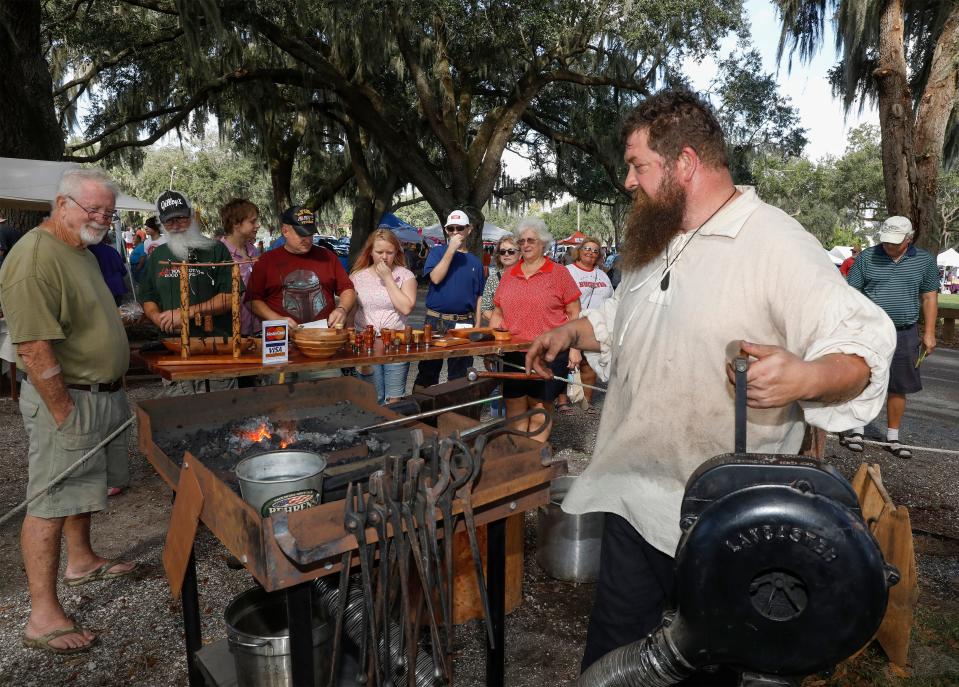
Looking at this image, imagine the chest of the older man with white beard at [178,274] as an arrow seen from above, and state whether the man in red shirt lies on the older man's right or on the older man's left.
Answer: on the older man's left

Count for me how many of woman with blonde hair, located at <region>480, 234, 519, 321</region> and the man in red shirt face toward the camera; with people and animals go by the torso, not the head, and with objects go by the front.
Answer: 2

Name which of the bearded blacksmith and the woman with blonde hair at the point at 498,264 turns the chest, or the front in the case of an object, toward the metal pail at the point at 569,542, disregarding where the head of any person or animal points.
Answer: the woman with blonde hair

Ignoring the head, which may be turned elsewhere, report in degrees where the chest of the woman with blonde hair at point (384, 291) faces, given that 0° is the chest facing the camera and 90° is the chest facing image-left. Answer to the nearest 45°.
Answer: approximately 0°

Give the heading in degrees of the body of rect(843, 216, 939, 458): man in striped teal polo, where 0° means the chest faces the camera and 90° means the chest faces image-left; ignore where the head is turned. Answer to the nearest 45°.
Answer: approximately 0°

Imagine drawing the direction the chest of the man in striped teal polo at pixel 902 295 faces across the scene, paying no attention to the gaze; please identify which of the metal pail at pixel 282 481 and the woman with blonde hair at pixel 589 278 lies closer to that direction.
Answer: the metal pail

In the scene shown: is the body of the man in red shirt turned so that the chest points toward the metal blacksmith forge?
yes

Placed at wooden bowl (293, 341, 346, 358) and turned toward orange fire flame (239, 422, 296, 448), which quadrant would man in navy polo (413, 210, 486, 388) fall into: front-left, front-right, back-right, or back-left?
back-left

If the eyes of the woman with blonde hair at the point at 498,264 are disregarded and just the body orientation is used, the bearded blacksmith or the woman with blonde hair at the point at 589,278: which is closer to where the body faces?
the bearded blacksmith

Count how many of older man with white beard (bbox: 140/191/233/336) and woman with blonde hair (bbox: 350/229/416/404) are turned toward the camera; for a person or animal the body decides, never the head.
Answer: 2
